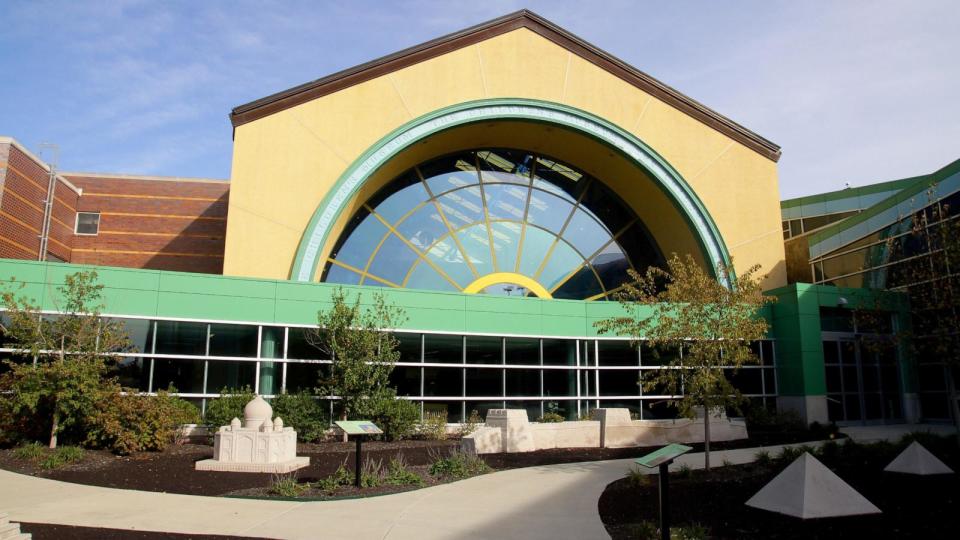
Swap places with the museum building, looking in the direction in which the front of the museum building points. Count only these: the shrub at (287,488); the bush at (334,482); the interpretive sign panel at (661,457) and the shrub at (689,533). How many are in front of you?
4

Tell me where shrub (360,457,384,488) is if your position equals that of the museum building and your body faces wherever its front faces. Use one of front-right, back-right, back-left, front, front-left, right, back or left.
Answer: front

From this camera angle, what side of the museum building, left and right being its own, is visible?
front

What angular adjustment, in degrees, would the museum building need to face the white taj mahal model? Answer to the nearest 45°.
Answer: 0° — it already faces it

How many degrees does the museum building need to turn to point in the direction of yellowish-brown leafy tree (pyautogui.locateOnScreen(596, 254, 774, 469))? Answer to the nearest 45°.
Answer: approximately 45° to its left

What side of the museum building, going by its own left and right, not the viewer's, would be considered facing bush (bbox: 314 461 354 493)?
front

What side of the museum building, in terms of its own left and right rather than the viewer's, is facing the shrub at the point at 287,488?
front

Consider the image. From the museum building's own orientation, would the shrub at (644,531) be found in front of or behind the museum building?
in front

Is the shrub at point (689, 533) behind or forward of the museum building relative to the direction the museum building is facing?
forward

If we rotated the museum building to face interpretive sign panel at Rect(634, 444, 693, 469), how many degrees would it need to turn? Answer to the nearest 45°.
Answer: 0° — it already faces it

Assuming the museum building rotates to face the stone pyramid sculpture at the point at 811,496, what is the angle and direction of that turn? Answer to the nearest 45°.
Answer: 0° — it already faces it
